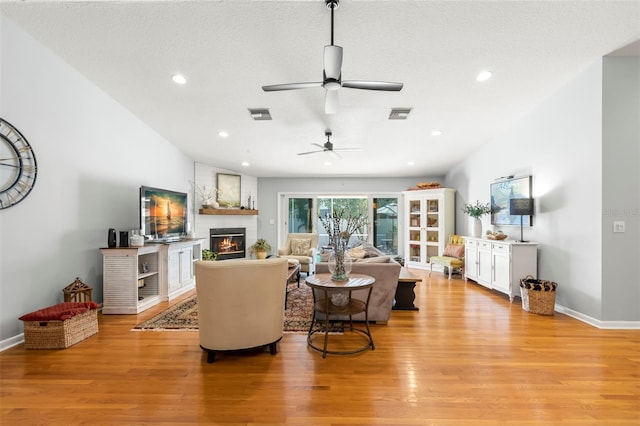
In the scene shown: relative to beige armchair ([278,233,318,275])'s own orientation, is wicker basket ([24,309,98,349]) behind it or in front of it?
in front

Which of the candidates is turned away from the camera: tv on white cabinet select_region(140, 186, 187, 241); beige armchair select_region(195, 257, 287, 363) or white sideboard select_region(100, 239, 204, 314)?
the beige armchair

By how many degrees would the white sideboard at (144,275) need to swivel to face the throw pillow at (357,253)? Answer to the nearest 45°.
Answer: approximately 45° to its left

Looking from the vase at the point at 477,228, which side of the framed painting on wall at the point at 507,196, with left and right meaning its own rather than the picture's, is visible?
right

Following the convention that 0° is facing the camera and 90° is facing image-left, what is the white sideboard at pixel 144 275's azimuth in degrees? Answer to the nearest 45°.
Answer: approximately 315°

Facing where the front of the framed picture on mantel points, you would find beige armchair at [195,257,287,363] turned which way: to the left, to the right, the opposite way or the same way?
the opposite way

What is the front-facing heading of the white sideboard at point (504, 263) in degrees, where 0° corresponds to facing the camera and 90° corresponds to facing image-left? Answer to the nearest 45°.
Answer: approximately 45°

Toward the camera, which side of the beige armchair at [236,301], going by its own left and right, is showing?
back

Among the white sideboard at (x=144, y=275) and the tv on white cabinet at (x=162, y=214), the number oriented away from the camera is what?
0

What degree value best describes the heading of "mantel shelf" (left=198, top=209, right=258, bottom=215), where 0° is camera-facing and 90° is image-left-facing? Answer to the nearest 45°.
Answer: approximately 0°

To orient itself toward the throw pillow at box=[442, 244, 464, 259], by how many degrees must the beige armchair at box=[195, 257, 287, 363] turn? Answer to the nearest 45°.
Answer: approximately 45° to its right

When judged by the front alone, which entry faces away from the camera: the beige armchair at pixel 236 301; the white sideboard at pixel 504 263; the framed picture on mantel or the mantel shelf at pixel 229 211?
the beige armchair

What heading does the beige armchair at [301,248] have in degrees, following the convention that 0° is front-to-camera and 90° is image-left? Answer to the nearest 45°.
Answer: approximately 45°

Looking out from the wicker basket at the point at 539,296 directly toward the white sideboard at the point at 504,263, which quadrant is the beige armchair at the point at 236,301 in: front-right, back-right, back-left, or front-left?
back-left

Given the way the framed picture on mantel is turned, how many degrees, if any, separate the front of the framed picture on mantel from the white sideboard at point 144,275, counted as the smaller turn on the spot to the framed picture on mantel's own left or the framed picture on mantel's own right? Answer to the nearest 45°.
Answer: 0° — it already faces it
